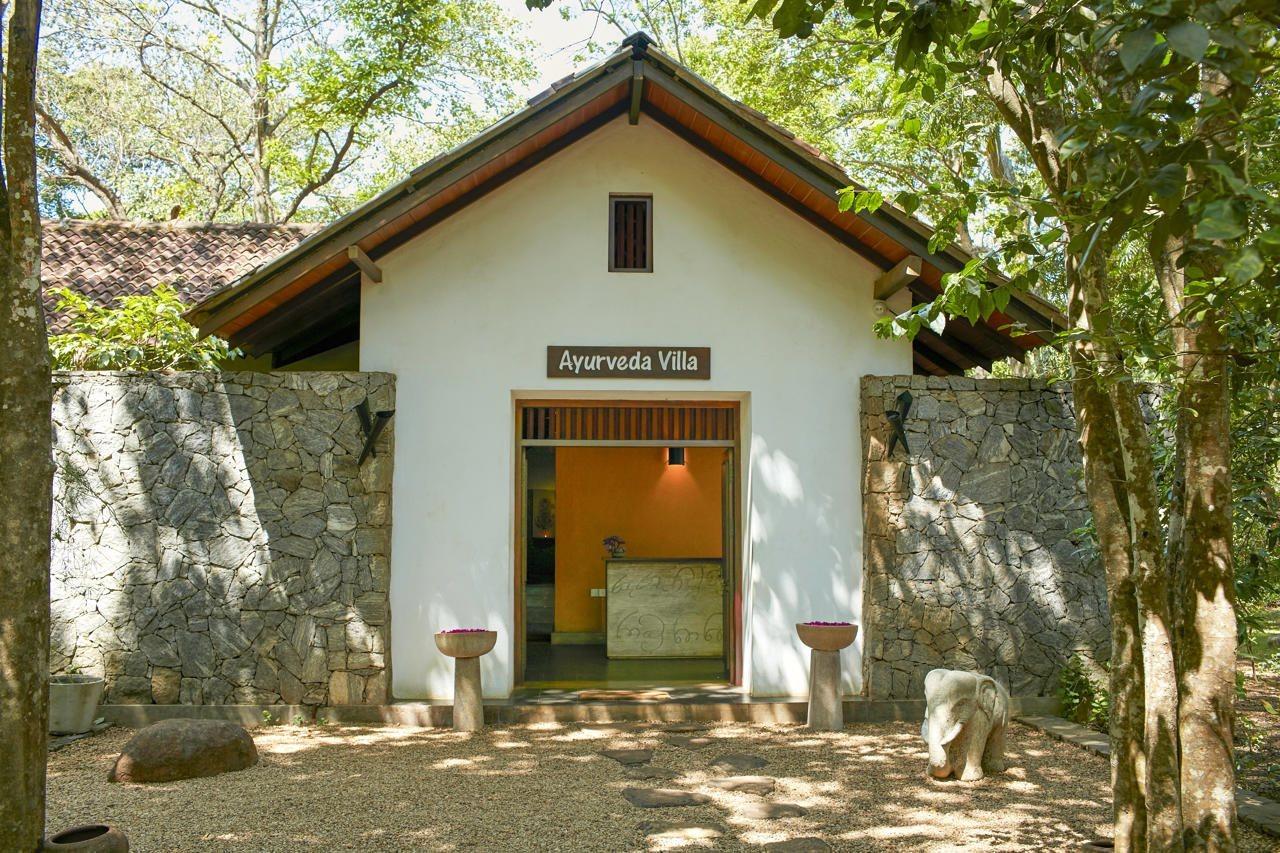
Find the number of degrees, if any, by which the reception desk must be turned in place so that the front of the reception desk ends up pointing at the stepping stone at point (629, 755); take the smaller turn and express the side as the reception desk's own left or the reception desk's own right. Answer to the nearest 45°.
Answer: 0° — it already faces it

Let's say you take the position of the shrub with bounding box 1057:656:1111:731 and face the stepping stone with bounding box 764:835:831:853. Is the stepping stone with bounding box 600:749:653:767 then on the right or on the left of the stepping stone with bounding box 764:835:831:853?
right

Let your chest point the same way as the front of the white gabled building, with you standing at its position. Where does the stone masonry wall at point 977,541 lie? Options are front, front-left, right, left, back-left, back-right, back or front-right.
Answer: left

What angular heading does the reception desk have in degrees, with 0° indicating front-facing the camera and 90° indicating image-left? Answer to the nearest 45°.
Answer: approximately 0°

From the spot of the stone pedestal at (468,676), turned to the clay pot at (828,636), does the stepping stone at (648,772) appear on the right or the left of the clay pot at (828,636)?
right

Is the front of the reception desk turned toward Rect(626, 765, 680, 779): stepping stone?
yes

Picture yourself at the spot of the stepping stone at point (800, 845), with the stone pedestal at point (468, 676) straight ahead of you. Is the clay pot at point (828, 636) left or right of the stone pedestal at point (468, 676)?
right

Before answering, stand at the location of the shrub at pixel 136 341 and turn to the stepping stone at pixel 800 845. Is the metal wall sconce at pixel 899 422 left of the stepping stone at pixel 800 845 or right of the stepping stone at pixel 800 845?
left

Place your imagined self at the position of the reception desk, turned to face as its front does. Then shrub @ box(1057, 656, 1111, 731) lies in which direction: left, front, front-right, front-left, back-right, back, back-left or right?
front-left

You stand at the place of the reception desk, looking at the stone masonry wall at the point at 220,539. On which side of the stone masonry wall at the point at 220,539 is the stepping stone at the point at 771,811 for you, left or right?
left

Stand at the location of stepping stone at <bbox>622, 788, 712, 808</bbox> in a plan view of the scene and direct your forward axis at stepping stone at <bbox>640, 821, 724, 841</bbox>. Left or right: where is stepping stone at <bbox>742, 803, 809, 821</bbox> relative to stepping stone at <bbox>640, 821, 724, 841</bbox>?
left
